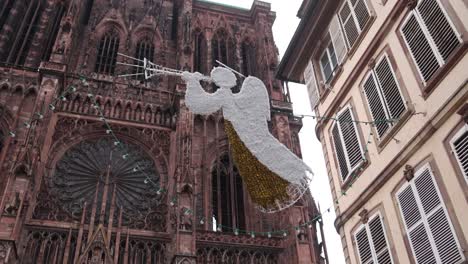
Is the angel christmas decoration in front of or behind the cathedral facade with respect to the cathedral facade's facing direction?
in front

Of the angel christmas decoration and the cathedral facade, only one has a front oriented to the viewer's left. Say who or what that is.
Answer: the angel christmas decoration

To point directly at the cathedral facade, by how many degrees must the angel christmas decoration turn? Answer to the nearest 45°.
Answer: approximately 45° to its right

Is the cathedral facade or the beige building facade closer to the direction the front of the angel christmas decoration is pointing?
the cathedral facade

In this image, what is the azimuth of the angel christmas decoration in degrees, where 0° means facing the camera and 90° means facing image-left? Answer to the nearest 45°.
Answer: approximately 90°

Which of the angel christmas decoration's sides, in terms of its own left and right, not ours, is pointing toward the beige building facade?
back

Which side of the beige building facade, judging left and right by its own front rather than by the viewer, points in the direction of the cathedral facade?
right

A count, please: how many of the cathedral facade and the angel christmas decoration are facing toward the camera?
1

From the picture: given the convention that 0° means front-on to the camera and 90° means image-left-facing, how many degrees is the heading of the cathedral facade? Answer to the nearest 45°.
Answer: approximately 0°

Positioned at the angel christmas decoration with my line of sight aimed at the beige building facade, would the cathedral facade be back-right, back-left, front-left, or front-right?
back-left

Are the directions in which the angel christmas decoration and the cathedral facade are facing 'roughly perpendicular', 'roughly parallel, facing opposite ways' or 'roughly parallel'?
roughly perpendicular

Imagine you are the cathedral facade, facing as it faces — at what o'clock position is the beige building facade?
The beige building facade is roughly at 11 o'clock from the cathedral facade.

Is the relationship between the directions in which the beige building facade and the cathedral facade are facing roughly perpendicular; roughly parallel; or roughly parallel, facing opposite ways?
roughly perpendicular
